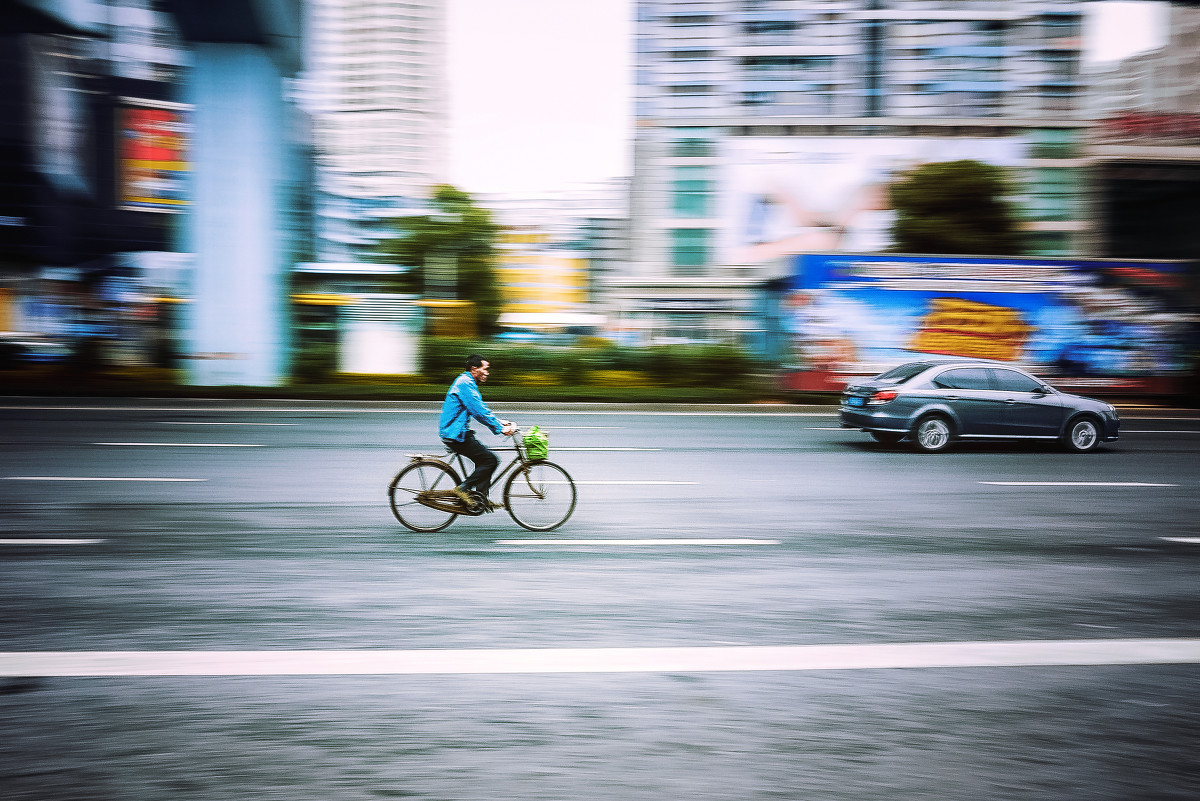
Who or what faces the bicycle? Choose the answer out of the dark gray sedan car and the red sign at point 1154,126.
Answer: the red sign

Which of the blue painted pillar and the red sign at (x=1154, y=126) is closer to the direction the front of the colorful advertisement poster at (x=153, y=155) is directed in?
the blue painted pillar

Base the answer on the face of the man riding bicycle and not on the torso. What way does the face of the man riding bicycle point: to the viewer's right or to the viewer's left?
to the viewer's right

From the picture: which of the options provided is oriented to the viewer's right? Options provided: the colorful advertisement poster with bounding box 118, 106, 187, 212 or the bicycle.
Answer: the bicycle

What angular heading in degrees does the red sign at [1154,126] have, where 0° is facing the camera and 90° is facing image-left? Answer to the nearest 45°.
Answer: approximately 0°

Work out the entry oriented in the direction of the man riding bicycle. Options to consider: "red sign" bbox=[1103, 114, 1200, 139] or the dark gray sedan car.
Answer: the red sign

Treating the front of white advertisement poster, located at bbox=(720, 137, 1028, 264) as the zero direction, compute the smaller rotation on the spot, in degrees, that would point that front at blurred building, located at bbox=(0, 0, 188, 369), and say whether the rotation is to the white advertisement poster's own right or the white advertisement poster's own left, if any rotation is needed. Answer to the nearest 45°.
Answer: approximately 90° to the white advertisement poster's own right

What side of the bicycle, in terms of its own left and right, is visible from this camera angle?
right

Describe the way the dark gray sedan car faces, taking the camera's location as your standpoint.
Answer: facing away from the viewer and to the right of the viewer

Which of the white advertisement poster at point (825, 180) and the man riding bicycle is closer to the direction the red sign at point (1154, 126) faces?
the man riding bicycle

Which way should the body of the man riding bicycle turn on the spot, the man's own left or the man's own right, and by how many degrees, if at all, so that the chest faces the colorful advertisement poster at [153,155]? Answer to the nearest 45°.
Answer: approximately 90° to the man's own left
